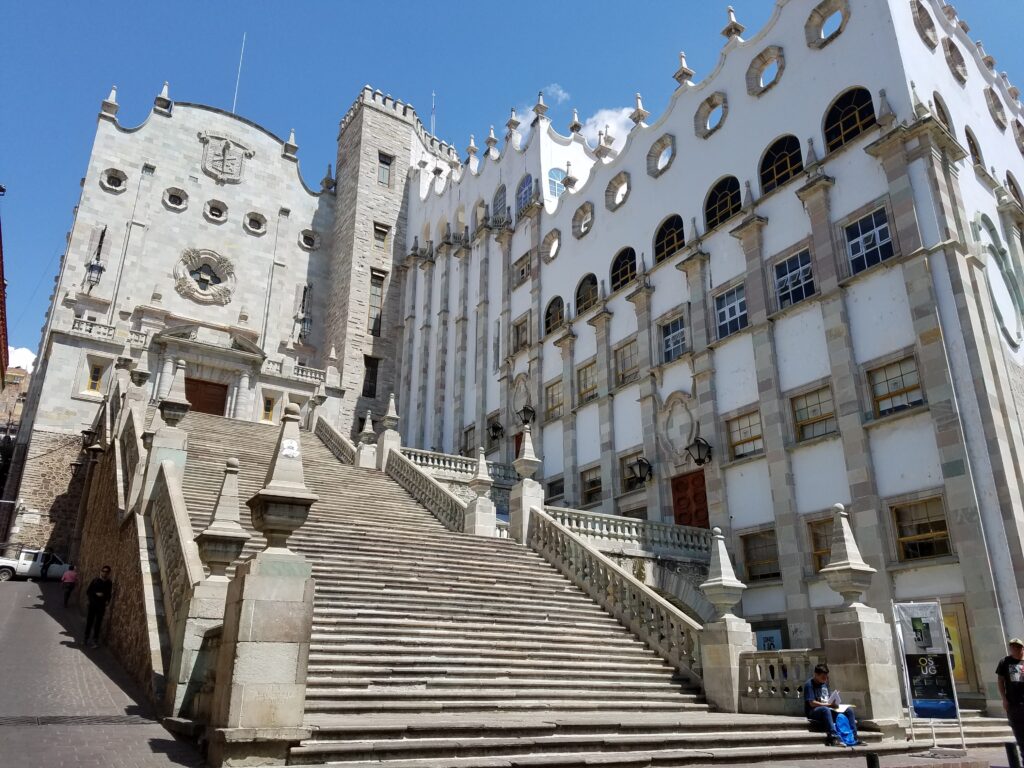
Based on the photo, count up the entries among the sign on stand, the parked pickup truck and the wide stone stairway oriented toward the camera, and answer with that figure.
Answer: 2

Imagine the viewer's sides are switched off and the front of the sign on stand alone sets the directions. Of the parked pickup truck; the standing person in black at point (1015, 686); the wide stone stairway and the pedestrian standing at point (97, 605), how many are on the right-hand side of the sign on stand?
3

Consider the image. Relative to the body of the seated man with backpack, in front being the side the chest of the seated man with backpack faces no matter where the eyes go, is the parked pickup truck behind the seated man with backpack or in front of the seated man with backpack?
behind

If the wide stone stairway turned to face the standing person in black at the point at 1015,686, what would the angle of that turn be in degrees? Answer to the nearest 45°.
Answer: approximately 45° to its left

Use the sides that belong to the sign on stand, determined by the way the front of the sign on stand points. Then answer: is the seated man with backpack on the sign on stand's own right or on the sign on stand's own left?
on the sign on stand's own right

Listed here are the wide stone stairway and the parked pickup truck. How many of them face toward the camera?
1

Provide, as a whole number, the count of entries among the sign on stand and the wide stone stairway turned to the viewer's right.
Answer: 0

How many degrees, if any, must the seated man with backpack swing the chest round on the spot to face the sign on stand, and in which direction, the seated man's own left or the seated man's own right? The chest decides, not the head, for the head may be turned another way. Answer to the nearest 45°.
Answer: approximately 45° to the seated man's own left

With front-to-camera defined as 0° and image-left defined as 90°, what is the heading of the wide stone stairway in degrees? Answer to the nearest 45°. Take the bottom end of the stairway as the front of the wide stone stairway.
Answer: approximately 0°

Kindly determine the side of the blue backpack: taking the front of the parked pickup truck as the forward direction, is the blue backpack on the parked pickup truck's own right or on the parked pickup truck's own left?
on the parked pickup truck's own right

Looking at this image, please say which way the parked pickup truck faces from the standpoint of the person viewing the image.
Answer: facing to the right of the viewer

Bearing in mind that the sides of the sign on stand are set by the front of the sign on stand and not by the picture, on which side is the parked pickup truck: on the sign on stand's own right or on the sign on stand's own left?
on the sign on stand's own right

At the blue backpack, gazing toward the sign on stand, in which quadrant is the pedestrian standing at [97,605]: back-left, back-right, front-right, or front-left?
back-left

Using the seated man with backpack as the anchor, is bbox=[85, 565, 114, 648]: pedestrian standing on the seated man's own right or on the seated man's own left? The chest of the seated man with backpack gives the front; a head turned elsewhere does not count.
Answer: on the seated man's own right

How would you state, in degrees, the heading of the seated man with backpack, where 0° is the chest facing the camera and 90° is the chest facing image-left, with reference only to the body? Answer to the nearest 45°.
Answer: approximately 315°
